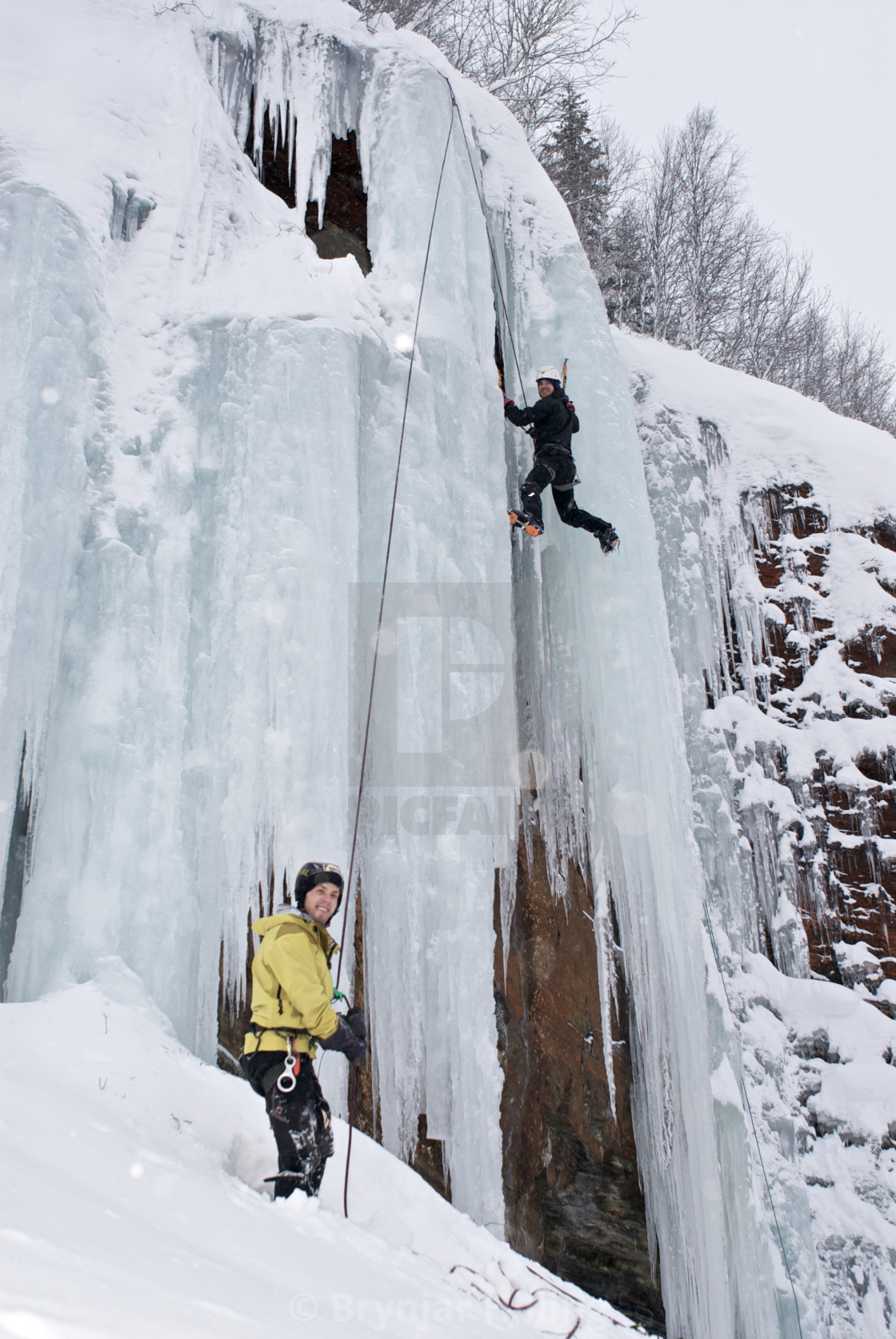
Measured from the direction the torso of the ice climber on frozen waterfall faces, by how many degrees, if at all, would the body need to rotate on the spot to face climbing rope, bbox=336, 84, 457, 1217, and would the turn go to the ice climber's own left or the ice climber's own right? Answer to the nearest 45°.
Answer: approximately 90° to the ice climber's own left

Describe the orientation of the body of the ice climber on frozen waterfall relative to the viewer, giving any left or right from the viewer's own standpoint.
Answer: facing away from the viewer and to the left of the viewer

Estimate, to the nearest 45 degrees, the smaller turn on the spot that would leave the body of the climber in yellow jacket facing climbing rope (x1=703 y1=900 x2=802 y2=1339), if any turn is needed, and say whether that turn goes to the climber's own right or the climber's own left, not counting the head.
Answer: approximately 45° to the climber's own left
